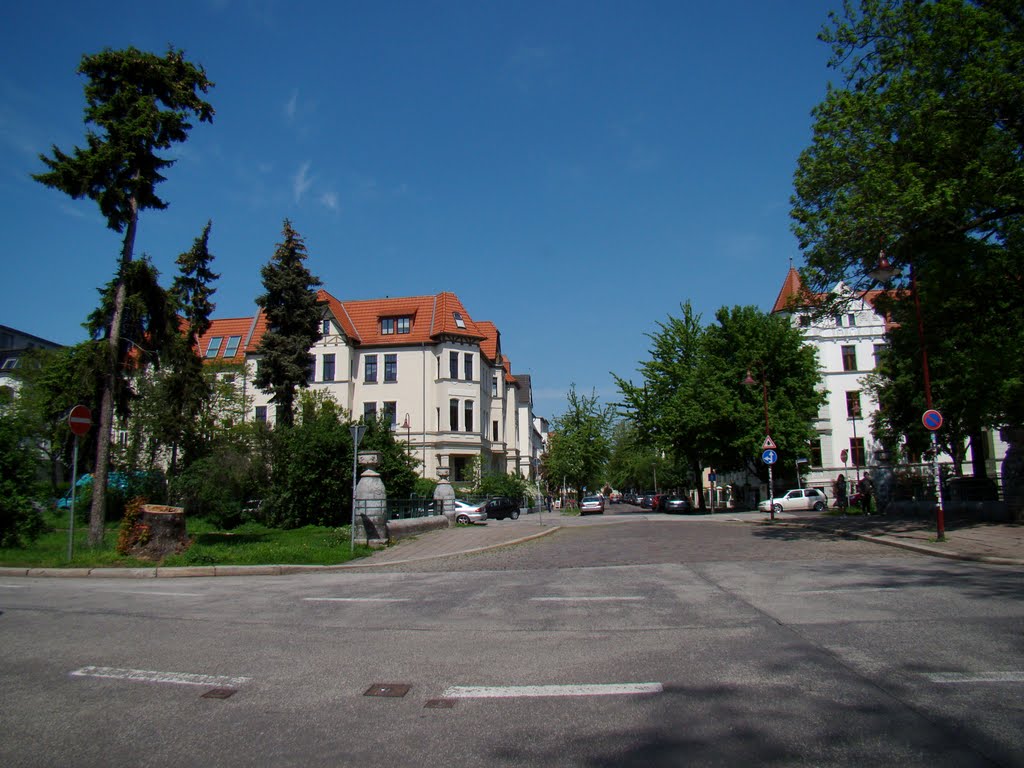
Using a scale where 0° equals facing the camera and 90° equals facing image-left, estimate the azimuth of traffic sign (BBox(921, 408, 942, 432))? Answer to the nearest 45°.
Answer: approximately 0°

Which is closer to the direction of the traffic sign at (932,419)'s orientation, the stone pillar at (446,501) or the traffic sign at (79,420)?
the traffic sign

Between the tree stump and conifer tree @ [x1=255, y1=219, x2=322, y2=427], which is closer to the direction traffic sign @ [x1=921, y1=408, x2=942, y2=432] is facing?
the tree stump

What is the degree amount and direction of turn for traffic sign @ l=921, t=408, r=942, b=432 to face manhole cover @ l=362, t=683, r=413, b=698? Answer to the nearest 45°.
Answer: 0° — it already faces it

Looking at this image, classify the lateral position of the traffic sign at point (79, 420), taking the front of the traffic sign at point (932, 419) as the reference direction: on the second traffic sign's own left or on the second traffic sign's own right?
on the second traffic sign's own right

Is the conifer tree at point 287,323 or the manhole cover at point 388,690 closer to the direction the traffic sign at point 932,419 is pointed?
the manhole cover

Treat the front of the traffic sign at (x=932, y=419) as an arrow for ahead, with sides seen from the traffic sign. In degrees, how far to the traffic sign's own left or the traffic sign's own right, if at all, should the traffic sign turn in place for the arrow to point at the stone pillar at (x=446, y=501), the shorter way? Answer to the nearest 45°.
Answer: approximately 90° to the traffic sign's own right

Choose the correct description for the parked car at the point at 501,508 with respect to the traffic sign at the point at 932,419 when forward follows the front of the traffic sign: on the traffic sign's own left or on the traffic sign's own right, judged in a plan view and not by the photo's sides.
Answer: on the traffic sign's own right

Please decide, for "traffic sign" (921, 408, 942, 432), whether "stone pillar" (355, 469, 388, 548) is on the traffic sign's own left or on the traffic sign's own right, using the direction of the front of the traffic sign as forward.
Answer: on the traffic sign's own right

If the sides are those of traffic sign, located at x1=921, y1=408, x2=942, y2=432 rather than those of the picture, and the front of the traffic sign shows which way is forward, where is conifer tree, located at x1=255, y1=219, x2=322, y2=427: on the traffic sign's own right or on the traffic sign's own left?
on the traffic sign's own right

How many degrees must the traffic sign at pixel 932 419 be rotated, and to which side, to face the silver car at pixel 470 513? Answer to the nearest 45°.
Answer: approximately 135° to its right

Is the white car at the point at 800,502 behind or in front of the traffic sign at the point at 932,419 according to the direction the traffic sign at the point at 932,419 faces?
behind
